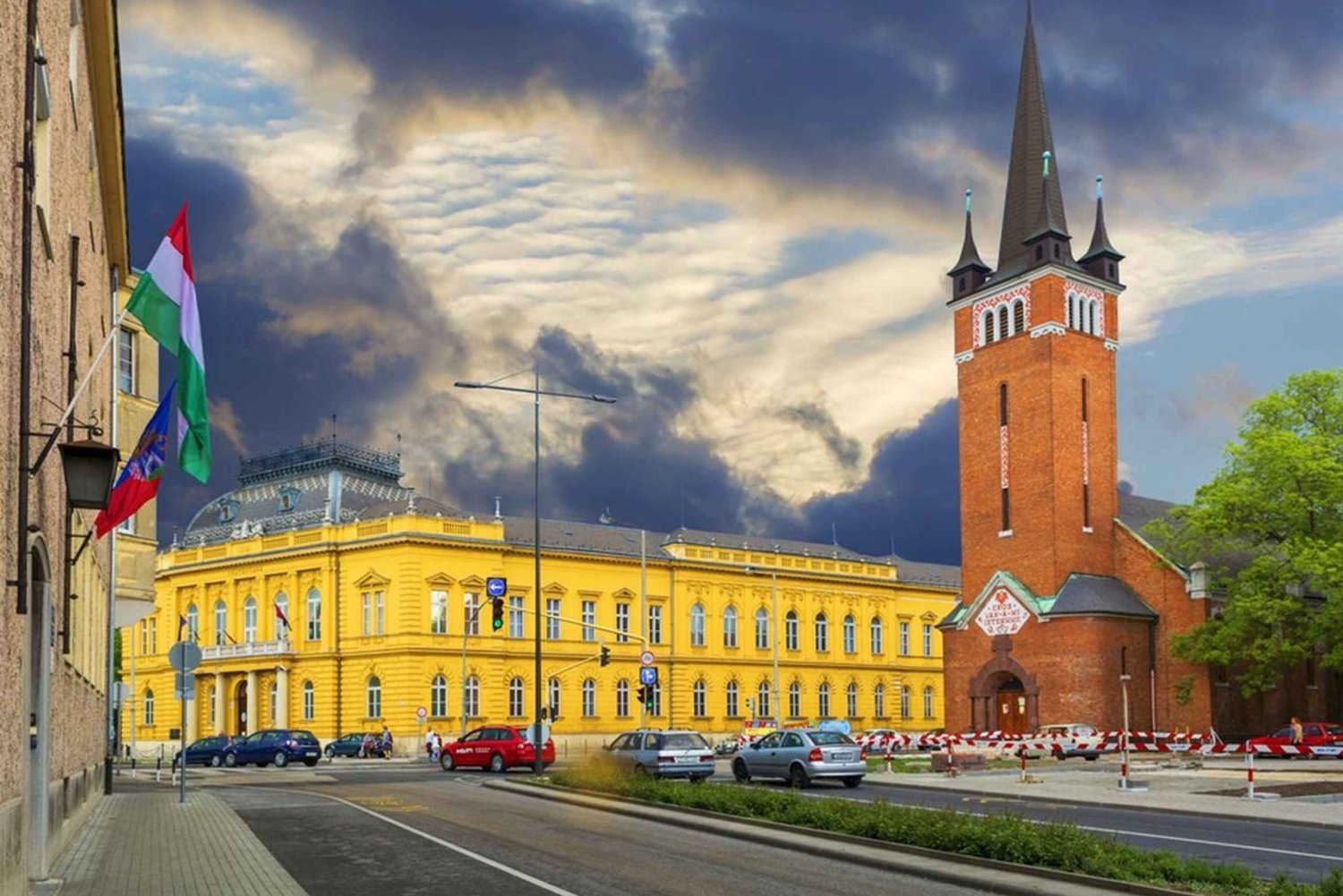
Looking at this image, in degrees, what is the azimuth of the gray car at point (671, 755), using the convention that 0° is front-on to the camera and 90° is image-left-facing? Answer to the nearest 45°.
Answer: approximately 135°
